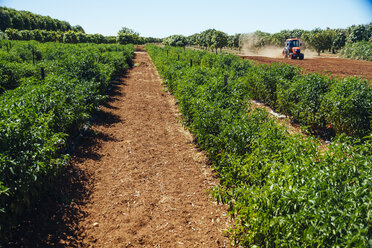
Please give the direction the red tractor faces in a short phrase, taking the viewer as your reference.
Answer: facing the viewer and to the right of the viewer

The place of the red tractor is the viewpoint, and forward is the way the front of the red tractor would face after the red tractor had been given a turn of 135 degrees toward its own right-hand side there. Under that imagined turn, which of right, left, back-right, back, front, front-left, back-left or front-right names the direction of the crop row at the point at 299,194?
left
